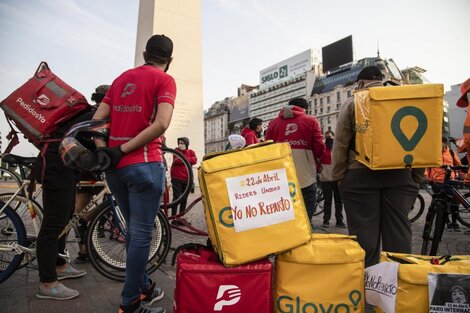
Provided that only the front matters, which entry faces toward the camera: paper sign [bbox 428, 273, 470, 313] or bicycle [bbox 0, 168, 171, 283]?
the paper sign

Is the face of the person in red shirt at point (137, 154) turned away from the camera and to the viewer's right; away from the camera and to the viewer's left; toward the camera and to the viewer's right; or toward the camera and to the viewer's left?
away from the camera and to the viewer's right

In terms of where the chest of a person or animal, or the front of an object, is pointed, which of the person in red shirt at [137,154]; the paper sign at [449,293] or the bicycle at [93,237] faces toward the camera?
the paper sign

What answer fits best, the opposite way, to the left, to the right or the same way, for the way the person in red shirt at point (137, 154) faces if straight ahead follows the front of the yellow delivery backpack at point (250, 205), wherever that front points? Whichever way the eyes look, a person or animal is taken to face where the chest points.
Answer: the opposite way

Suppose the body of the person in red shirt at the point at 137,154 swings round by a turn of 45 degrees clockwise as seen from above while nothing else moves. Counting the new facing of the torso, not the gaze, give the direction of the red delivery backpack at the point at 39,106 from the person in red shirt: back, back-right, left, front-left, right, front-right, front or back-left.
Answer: back-left

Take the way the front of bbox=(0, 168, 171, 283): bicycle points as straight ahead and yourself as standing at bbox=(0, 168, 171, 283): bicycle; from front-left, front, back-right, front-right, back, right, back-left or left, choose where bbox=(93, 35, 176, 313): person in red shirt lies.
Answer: right

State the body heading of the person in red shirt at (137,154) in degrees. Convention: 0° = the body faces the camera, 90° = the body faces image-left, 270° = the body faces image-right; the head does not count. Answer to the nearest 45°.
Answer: approximately 225°

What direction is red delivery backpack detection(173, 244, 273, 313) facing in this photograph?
toward the camera

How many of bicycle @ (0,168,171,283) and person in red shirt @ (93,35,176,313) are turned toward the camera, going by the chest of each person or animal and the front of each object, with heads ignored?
0

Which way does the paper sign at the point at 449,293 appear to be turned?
toward the camera

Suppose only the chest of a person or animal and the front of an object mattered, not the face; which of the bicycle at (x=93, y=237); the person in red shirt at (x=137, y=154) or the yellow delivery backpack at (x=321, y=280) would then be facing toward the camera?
the yellow delivery backpack

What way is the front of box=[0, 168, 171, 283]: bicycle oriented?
to the viewer's right

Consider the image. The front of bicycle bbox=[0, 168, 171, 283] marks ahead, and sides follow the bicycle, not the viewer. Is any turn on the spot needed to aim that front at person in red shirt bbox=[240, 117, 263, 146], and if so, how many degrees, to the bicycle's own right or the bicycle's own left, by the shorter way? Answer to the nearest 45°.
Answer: approximately 45° to the bicycle's own left

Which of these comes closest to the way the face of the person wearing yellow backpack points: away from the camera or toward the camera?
away from the camera

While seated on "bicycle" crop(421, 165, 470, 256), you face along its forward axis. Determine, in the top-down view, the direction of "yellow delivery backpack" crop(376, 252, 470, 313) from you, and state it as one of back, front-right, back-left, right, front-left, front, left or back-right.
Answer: front-left

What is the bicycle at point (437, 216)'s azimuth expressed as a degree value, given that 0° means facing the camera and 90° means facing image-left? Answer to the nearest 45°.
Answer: approximately 45°
